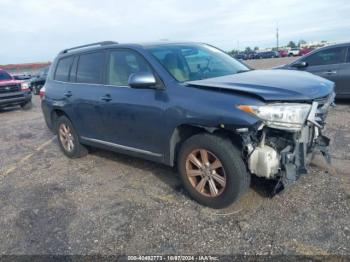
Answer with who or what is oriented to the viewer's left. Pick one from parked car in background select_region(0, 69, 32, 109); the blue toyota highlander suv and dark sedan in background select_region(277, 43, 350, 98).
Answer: the dark sedan in background

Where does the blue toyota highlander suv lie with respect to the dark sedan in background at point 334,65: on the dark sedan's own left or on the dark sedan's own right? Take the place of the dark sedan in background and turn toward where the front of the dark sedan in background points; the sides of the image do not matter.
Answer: on the dark sedan's own left

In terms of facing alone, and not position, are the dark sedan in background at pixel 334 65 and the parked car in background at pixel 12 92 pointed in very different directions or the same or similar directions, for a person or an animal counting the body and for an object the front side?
very different directions

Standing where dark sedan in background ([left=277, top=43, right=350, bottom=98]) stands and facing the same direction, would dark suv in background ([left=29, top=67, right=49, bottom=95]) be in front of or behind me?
in front

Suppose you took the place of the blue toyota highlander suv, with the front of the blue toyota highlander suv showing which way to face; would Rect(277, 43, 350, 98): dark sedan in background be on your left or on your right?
on your left

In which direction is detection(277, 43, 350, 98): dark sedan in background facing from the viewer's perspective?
to the viewer's left

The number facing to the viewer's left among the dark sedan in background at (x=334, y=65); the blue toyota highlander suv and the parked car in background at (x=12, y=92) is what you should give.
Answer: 1

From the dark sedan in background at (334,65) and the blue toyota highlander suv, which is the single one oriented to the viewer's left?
the dark sedan in background

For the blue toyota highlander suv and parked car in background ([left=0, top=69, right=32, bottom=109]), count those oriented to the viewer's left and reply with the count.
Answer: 0

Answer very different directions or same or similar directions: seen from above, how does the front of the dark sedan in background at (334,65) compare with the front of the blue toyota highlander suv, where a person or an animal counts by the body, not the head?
very different directions

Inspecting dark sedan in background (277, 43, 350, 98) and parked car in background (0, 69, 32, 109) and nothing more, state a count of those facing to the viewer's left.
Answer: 1

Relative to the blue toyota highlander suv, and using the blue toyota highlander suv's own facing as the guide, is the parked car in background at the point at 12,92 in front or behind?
behind

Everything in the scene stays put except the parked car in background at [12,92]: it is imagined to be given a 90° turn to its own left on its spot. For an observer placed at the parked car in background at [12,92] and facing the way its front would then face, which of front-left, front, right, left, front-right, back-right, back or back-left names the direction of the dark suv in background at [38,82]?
front-left

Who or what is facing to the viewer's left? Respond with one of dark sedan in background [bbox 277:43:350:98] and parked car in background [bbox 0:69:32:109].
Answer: the dark sedan in background
